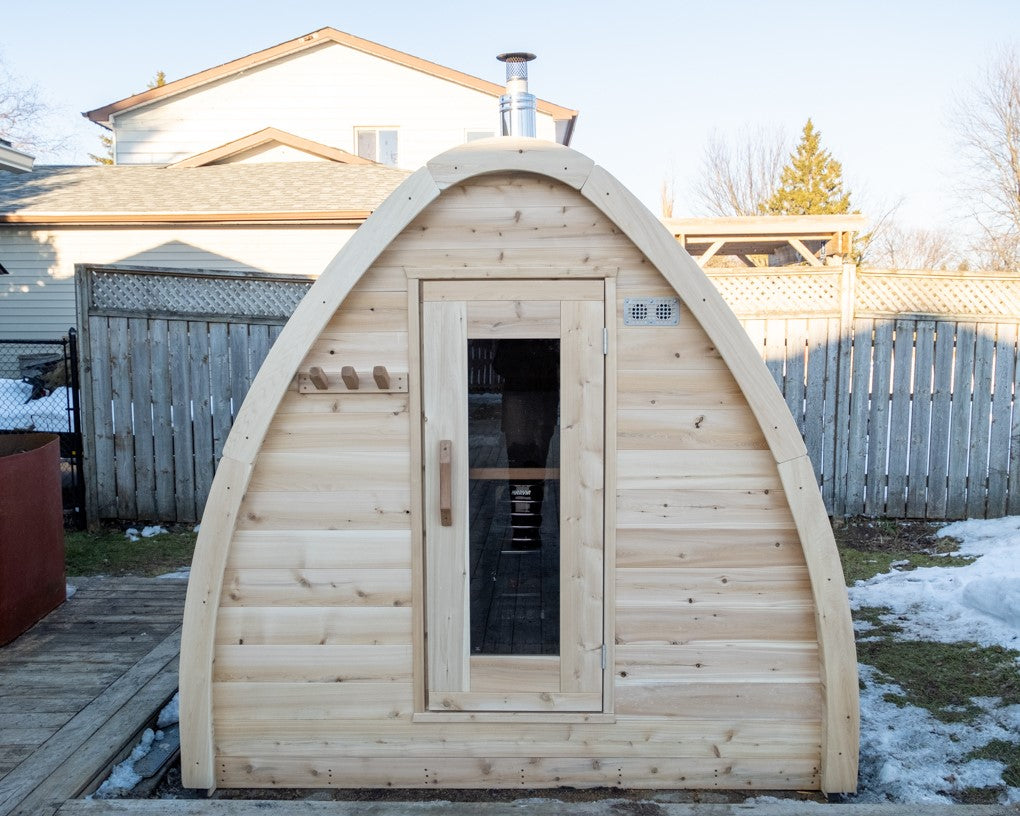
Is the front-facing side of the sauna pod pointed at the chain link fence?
no

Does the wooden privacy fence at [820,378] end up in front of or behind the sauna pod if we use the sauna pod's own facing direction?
behind

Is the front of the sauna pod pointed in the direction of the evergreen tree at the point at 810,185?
no

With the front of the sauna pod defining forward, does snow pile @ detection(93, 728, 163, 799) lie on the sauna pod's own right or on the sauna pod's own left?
on the sauna pod's own right

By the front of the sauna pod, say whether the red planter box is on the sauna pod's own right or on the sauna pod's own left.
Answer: on the sauna pod's own right

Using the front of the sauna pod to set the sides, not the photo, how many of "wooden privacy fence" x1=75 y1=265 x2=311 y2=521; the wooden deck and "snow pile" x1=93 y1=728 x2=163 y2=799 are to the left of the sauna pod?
0

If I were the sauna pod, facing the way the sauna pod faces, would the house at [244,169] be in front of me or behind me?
behind

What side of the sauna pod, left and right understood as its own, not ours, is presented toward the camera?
front

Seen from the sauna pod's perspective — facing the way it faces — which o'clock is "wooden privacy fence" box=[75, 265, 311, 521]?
The wooden privacy fence is roughly at 5 o'clock from the sauna pod.

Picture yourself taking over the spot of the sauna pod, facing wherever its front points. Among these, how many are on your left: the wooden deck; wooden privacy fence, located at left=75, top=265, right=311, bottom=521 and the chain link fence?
0
